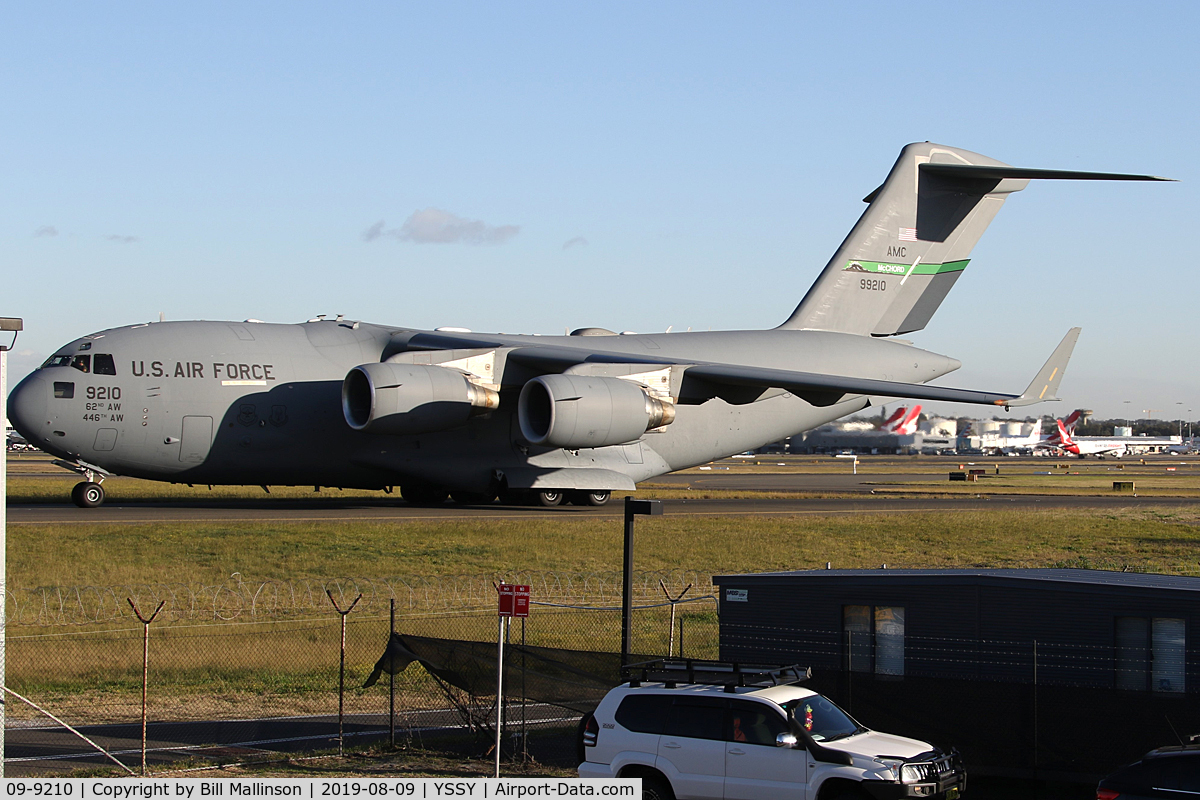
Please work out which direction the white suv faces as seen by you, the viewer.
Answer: facing the viewer and to the right of the viewer

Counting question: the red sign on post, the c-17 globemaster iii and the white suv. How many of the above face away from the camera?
0

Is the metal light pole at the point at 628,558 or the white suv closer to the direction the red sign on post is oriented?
the white suv

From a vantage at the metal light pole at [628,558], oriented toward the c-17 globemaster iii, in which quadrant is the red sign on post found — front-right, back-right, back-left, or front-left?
back-left

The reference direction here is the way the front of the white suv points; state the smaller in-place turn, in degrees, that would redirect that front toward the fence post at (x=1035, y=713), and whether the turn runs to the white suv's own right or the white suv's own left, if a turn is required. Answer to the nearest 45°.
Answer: approximately 90° to the white suv's own left

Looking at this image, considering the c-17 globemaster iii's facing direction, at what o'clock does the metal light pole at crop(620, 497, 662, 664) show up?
The metal light pole is roughly at 10 o'clock from the c-17 globemaster iii.

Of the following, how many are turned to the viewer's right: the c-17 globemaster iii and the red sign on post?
0

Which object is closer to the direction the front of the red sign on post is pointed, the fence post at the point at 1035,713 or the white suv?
the white suv

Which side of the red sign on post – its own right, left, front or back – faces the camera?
front

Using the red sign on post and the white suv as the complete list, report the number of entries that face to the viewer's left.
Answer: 0

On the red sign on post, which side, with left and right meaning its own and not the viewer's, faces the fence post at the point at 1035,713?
left

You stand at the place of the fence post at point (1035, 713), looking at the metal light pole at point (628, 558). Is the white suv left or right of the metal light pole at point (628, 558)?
left
